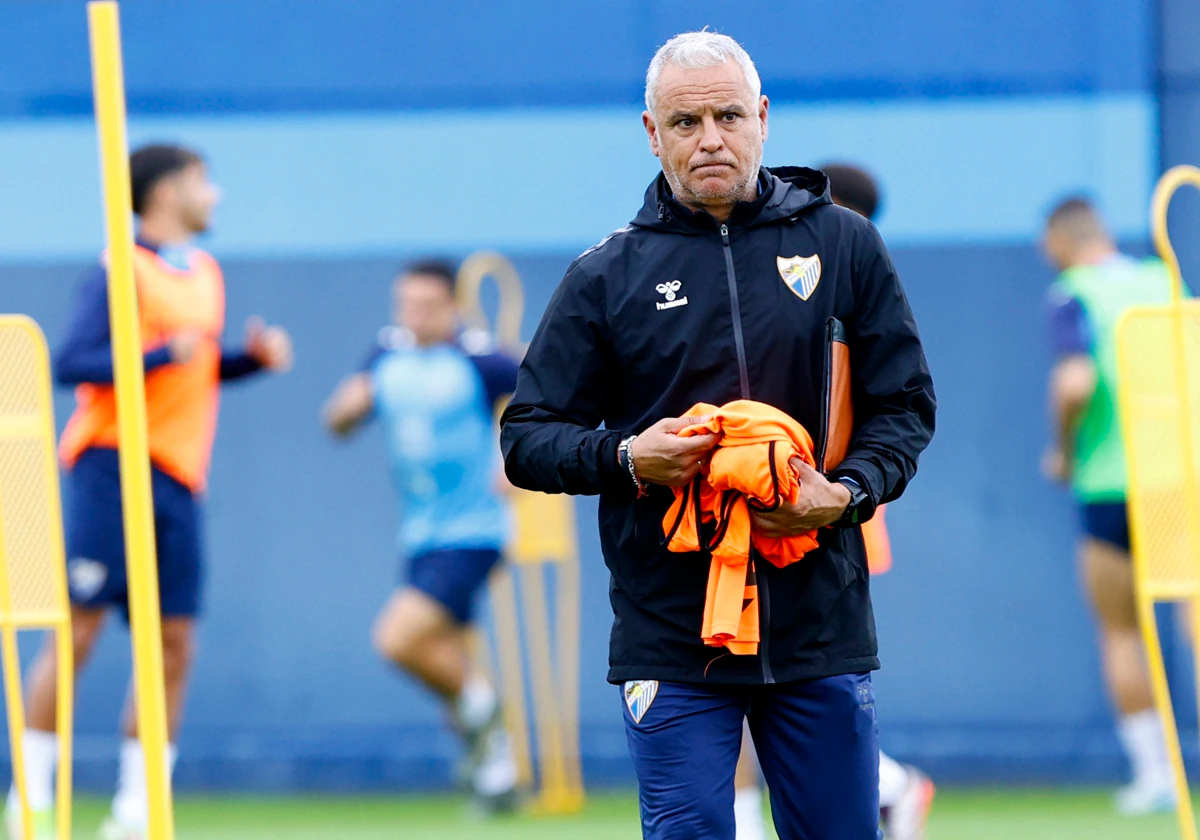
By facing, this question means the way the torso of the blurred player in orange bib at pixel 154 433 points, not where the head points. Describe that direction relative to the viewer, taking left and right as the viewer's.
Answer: facing the viewer and to the right of the viewer

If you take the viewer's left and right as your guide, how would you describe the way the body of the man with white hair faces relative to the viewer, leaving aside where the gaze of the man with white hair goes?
facing the viewer

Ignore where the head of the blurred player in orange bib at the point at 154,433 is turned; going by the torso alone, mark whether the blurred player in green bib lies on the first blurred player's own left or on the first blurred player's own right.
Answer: on the first blurred player's own left

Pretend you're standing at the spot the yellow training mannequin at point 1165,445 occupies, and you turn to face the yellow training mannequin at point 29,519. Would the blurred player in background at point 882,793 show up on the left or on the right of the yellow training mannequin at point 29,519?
right

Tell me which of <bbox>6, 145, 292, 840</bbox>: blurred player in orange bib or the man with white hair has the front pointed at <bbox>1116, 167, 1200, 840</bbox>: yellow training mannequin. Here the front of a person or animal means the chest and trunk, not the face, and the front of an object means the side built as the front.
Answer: the blurred player in orange bib

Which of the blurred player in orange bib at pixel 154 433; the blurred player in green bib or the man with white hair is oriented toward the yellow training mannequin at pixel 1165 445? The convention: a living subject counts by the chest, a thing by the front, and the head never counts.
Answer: the blurred player in orange bib

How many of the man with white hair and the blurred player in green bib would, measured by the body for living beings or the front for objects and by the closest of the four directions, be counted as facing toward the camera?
1

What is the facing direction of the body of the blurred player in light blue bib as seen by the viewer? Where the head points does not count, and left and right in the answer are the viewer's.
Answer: facing the viewer and to the left of the viewer

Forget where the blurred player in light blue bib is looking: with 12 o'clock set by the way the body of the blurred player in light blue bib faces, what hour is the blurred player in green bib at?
The blurred player in green bib is roughly at 8 o'clock from the blurred player in light blue bib.

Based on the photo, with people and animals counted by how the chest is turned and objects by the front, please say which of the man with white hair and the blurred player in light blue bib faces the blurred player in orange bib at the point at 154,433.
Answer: the blurred player in light blue bib

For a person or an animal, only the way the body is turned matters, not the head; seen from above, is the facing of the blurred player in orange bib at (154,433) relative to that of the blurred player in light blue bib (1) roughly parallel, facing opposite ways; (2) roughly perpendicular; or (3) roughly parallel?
roughly perpendicular

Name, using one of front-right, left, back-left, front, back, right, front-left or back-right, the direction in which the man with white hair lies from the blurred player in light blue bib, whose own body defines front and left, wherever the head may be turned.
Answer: front-left

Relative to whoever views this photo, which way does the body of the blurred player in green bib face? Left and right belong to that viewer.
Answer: facing away from the viewer and to the left of the viewer

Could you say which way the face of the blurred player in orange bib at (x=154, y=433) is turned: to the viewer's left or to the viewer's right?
to the viewer's right
